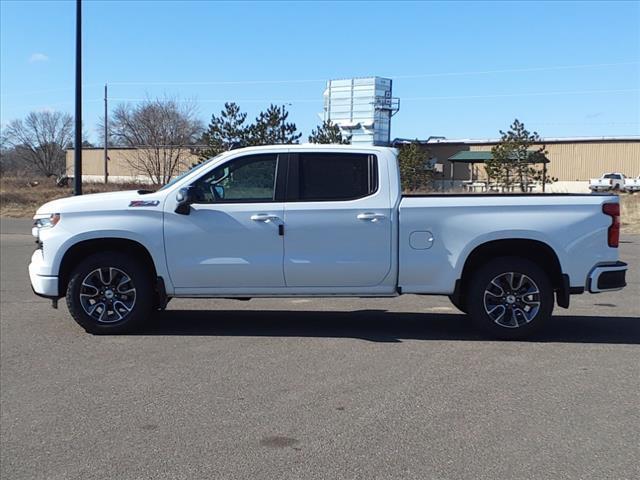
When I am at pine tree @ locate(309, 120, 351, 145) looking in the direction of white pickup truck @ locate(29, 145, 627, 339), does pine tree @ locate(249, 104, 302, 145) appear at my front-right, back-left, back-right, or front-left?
front-right

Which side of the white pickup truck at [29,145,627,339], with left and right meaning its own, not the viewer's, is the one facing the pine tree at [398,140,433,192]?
right

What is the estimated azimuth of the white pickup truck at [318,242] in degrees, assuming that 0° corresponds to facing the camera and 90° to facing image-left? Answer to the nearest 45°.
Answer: approximately 90°

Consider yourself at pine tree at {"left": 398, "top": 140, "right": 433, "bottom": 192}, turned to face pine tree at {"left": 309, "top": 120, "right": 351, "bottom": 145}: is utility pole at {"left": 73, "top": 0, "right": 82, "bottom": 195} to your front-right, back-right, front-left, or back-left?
front-left

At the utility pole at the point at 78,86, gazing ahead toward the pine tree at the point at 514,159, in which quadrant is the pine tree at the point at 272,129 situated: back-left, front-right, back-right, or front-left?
front-left

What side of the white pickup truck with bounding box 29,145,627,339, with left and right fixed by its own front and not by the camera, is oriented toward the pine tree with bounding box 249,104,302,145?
right

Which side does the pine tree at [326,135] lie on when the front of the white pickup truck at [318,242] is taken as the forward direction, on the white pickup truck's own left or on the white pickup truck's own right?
on the white pickup truck's own right

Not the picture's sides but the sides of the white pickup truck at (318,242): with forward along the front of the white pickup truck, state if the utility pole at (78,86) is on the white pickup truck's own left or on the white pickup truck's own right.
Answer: on the white pickup truck's own right

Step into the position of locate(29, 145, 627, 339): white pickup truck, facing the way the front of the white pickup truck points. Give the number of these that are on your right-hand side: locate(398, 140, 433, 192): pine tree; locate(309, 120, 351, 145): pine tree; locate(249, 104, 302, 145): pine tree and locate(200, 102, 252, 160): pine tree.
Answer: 4

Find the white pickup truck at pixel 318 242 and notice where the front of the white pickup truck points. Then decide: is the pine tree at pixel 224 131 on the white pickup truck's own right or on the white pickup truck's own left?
on the white pickup truck's own right

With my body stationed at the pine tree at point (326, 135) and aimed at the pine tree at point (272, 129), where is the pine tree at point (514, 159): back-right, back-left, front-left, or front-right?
back-left

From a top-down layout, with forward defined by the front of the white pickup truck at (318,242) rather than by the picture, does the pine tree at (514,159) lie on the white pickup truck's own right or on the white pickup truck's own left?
on the white pickup truck's own right

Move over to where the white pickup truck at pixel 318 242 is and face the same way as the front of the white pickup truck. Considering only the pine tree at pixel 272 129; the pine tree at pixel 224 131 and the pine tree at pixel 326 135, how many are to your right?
3
